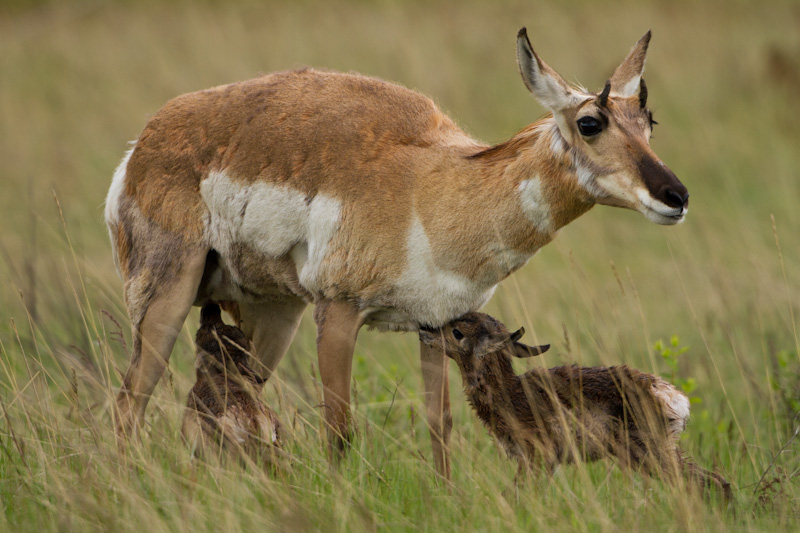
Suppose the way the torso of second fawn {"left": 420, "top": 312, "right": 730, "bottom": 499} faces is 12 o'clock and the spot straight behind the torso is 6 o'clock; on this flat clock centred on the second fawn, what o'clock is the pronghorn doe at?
The pronghorn doe is roughly at 1 o'clock from the second fawn.

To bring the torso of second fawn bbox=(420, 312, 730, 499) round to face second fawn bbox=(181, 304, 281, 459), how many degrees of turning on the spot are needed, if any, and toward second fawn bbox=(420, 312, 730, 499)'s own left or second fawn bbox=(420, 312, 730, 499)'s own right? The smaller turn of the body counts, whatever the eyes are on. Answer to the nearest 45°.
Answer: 0° — it already faces it

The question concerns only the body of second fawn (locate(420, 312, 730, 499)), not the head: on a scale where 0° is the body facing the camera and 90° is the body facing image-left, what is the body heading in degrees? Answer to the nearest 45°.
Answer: approximately 90°
